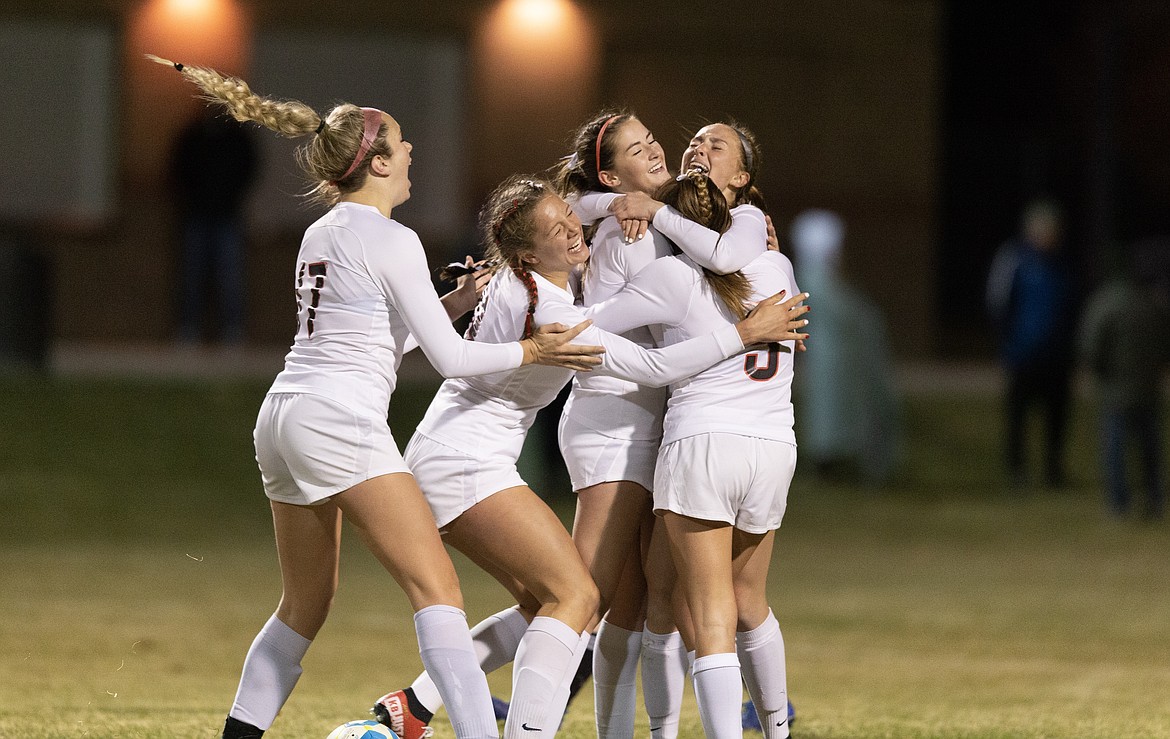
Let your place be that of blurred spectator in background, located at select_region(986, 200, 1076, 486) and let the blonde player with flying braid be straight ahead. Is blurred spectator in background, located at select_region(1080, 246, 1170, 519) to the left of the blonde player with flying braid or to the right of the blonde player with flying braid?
left

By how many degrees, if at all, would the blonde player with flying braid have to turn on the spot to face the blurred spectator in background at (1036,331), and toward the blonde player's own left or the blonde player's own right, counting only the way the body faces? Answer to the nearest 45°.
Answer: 0° — they already face them

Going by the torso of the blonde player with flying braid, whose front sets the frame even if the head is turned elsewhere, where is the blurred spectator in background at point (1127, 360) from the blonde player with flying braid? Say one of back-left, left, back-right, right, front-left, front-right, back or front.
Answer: front

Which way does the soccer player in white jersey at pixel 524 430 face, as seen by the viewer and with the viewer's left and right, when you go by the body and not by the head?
facing to the right of the viewer

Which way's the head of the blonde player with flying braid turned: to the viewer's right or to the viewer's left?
to the viewer's right

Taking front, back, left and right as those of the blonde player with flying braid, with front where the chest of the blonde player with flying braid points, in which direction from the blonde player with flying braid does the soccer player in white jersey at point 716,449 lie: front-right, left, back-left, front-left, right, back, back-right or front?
front-right

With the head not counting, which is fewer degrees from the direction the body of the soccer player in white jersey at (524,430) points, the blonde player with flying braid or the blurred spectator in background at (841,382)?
the blurred spectator in background

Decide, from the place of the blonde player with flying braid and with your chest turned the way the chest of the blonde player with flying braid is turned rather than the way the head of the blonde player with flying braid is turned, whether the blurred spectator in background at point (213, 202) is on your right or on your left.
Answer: on your left

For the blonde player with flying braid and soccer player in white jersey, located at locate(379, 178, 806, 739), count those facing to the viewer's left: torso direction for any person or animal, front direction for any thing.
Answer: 0

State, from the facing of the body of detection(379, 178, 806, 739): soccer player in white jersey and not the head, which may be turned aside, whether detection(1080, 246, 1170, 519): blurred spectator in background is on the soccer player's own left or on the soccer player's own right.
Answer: on the soccer player's own left

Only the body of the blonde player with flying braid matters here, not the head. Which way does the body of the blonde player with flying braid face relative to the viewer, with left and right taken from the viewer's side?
facing away from the viewer and to the right of the viewer

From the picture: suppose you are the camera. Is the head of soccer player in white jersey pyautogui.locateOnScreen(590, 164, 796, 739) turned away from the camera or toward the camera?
away from the camera
